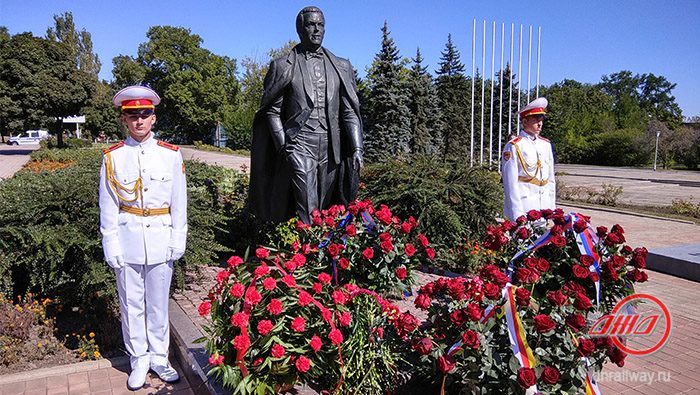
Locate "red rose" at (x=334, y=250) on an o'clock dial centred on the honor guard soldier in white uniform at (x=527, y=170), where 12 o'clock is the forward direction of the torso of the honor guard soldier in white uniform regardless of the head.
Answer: The red rose is roughly at 3 o'clock from the honor guard soldier in white uniform.

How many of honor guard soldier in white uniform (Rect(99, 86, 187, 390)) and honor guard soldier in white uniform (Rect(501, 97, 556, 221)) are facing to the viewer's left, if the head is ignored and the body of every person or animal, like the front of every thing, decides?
0

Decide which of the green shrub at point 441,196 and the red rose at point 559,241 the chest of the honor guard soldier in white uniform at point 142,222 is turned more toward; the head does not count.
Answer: the red rose

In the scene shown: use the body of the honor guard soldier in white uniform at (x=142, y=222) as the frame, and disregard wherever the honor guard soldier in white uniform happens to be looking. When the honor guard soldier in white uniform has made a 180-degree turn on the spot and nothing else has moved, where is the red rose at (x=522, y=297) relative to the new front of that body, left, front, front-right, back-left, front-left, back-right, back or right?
back-right

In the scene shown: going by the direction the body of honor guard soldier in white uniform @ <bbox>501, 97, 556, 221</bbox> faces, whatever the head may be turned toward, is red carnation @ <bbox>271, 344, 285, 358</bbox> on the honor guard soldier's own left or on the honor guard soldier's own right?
on the honor guard soldier's own right

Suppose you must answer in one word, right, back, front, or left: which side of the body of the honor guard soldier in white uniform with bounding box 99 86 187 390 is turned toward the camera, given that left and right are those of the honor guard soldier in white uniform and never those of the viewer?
front

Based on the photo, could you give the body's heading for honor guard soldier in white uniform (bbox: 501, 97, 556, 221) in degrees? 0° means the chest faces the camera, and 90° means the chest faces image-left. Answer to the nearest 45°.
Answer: approximately 315°

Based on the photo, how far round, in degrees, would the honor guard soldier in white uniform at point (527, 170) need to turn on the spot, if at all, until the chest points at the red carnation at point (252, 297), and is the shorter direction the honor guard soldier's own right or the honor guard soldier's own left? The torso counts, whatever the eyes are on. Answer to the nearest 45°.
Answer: approximately 90° to the honor guard soldier's own right

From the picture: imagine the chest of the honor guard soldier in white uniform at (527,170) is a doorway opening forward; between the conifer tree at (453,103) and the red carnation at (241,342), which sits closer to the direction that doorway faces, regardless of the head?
the red carnation

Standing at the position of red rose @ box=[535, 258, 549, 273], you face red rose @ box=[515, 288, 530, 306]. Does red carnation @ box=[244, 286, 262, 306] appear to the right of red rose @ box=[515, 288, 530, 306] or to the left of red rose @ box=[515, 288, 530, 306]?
right
